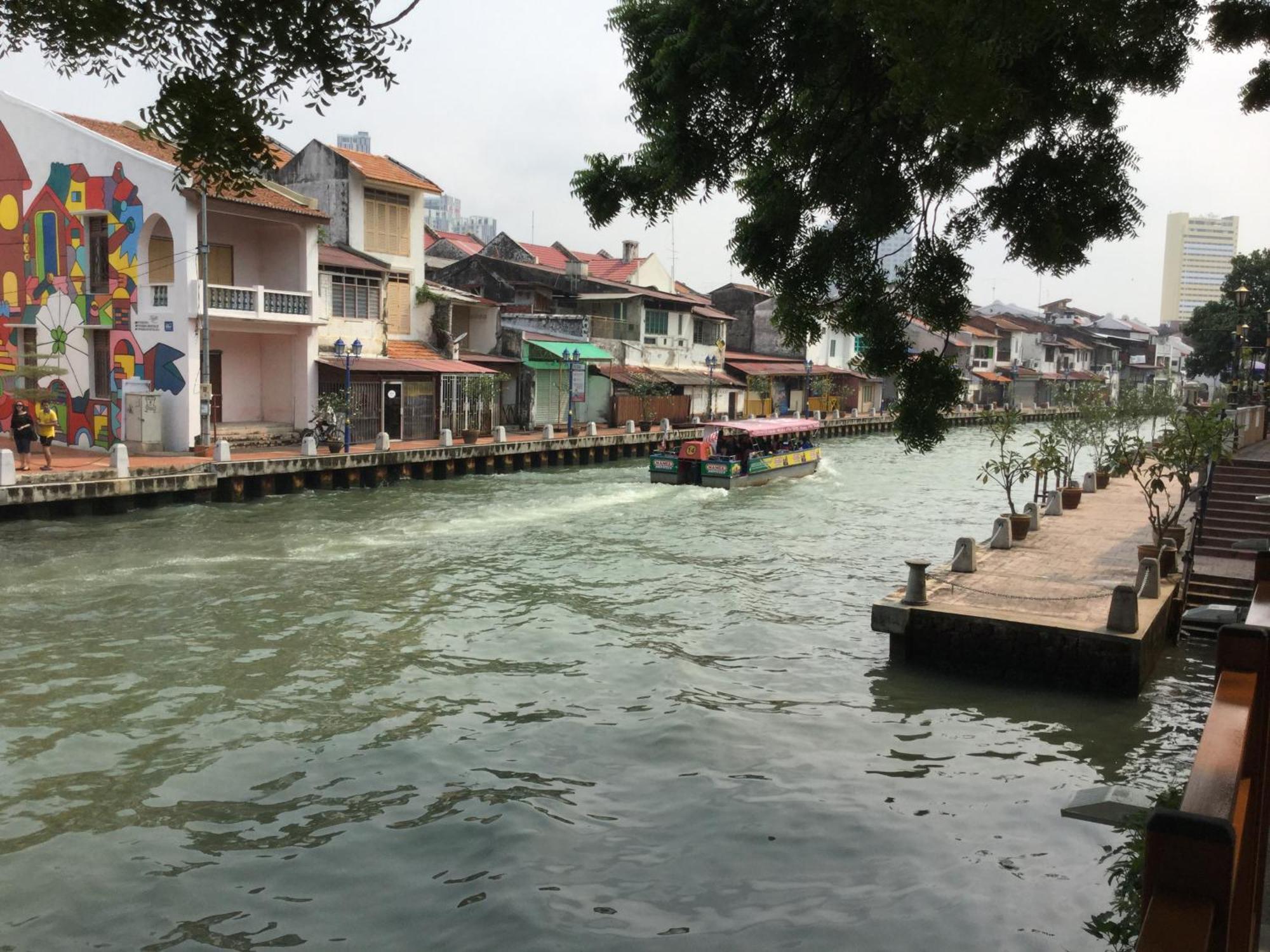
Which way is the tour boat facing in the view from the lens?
facing away from the viewer and to the right of the viewer

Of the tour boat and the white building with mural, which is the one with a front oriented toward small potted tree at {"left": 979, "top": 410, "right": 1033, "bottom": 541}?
the white building with mural

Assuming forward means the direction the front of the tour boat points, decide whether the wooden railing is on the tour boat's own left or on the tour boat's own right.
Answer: on the tour boat's own right

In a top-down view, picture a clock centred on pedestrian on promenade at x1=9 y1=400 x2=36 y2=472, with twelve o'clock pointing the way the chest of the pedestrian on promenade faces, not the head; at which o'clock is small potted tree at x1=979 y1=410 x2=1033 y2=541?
The small potted tree is roughly at 10 o'clock from the pedestrian on promenade.

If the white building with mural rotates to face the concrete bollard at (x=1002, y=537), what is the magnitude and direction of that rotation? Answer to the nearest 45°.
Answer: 0° — it already faces it

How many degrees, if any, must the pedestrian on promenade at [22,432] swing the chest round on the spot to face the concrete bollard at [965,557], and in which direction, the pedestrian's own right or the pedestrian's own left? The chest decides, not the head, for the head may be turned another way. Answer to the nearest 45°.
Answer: approximately 45° to the pedestrian's own left

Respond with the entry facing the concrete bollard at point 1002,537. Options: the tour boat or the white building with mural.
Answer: the white building with mural

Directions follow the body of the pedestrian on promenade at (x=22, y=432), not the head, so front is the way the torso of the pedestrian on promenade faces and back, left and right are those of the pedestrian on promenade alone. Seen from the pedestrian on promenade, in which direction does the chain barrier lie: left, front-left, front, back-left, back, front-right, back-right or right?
front-left

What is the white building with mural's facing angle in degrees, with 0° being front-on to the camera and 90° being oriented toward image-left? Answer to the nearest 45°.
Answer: approximately 315°

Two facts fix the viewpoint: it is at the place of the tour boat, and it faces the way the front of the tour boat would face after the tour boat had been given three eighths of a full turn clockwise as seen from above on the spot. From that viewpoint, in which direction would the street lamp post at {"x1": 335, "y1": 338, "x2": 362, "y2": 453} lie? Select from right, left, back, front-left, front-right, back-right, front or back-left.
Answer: right

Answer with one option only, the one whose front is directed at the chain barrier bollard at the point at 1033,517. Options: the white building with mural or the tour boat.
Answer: the white building with mural

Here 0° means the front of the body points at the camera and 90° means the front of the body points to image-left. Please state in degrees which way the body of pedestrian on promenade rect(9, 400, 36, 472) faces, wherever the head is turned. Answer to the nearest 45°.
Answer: approximately 0°

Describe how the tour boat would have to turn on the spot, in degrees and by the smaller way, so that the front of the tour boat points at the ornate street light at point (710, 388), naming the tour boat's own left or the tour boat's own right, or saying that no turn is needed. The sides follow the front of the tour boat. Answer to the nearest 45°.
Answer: approximately 45° to the tour boat's own left

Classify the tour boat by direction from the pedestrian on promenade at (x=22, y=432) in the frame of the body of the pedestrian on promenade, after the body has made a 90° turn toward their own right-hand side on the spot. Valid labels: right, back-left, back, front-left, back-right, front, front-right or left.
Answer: back

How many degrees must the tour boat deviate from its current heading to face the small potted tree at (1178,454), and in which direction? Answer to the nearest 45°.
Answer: approximately 90° to its right
